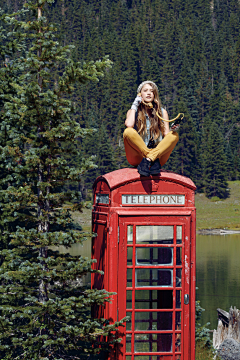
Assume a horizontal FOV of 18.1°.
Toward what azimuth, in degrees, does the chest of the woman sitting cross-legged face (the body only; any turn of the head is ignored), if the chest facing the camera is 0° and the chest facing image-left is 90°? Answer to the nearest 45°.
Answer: approximately 0°

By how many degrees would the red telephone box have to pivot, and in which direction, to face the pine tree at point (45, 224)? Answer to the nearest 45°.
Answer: approximately 90° to its right

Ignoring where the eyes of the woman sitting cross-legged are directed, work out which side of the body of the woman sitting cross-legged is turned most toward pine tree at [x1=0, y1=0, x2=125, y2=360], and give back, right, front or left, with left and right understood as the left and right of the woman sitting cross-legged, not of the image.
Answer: right

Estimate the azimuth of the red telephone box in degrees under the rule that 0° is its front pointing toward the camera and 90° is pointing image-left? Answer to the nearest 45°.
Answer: approximately 0°
